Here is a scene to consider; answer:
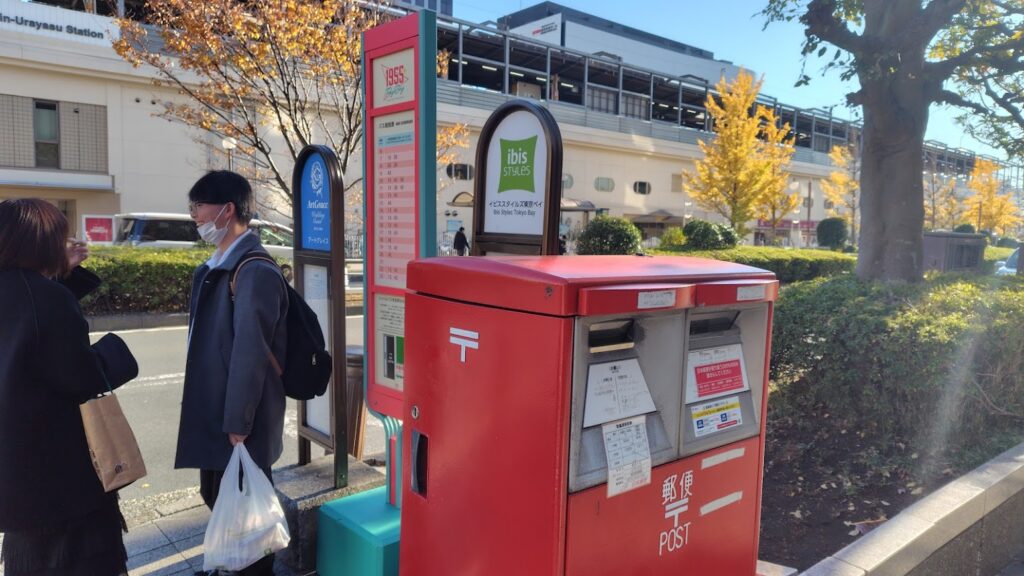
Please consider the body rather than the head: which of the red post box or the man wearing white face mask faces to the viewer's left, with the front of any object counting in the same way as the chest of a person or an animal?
the man wearing white face mask

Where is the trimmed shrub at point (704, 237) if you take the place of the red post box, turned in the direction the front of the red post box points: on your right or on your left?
on your left

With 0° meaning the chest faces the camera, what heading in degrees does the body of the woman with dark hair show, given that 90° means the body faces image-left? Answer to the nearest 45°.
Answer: approximately 225°

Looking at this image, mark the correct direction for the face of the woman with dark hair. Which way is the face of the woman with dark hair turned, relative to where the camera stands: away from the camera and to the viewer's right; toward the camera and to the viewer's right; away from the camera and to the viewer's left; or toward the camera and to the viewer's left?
away from the camera and to the viewer's right

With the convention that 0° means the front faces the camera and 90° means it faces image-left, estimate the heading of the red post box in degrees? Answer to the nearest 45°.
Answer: approximately 315°

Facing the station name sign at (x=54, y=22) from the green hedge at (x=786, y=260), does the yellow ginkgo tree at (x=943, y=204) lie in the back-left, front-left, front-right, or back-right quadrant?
back-right

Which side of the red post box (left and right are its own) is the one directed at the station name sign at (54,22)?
back

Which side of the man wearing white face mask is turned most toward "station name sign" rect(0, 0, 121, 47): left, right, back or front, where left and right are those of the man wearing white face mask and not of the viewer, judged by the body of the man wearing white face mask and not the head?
right

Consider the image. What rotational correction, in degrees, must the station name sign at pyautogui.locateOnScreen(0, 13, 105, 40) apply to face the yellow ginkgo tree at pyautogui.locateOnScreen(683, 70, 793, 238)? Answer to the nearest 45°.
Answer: approximately 45° to its left

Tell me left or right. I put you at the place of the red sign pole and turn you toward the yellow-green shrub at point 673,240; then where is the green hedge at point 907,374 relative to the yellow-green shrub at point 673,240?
right

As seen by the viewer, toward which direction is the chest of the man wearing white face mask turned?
to the viewer's left

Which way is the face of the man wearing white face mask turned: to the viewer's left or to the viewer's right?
to the viewer's left
